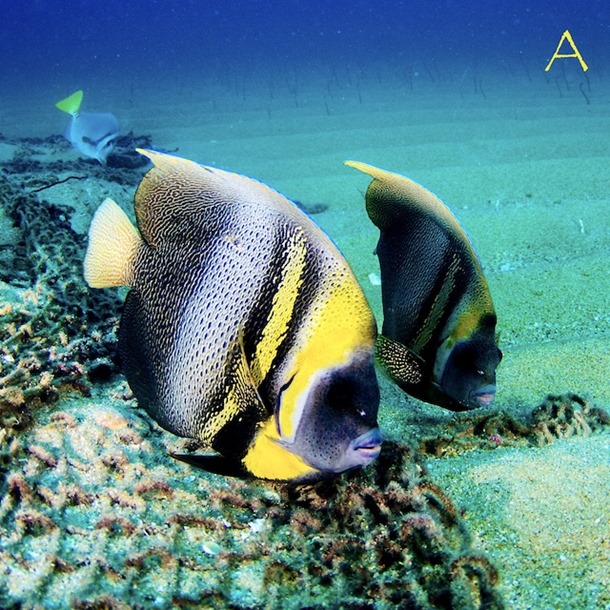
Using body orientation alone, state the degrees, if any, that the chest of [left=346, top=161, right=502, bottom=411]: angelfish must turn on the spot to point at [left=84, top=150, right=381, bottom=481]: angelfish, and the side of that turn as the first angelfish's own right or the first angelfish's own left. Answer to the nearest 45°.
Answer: approximately 90° to the first angelfish's own right

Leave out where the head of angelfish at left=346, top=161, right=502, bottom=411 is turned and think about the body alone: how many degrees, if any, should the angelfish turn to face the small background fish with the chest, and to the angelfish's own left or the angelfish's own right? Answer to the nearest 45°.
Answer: approximately 180°

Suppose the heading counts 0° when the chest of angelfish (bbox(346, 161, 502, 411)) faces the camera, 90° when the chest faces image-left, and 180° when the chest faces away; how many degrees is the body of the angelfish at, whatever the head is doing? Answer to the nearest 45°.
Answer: approximately 315°
